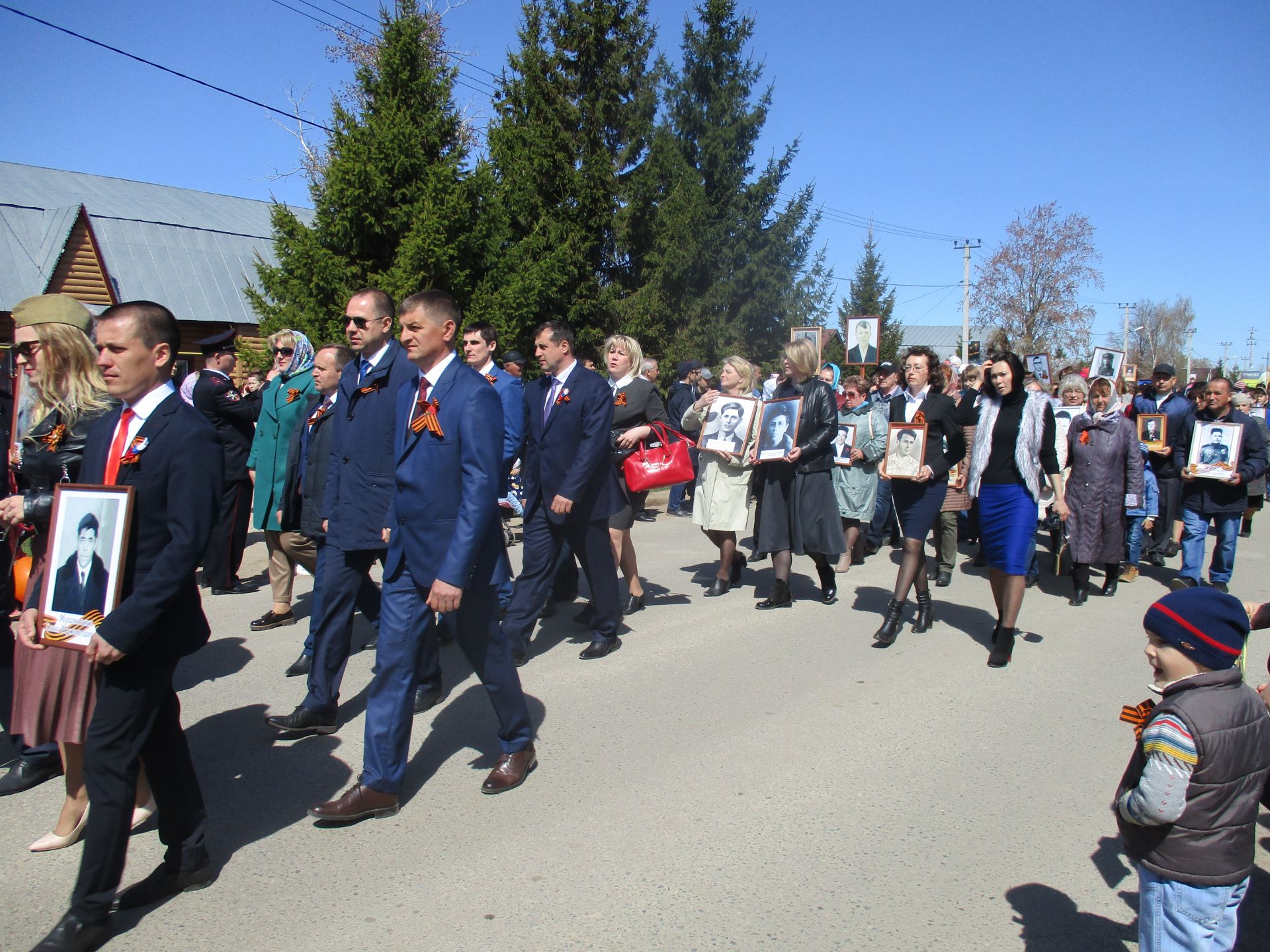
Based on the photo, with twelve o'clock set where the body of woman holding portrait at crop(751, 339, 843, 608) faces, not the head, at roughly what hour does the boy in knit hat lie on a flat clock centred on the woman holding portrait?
The boy in knit hat is roughly at 10 o'clock from the woman holding portrait.

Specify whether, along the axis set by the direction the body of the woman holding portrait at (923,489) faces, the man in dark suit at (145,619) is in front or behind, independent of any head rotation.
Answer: in front

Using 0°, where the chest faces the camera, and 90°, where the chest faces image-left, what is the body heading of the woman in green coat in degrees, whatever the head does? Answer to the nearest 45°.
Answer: approximately 45°

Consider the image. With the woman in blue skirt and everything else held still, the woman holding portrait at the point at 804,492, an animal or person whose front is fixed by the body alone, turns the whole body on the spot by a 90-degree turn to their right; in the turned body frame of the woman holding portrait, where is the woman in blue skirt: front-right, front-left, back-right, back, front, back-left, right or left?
back

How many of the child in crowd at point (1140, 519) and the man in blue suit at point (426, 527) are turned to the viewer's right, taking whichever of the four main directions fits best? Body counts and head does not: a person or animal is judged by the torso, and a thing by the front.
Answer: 0

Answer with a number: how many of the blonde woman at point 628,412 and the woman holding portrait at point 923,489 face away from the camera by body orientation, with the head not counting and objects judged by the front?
0

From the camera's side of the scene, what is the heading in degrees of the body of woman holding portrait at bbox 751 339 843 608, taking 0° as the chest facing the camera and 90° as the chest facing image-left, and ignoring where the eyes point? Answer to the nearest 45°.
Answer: approximately 45°

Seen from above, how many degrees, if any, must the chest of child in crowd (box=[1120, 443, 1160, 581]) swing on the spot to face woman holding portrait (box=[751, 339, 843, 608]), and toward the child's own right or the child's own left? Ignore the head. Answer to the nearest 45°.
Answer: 0° — they already face them

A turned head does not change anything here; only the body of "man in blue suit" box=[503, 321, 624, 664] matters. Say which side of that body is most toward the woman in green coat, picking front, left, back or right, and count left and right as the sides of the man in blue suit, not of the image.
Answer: right

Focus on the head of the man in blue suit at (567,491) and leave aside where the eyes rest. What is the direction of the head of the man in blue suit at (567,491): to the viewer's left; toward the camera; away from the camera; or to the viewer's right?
to the viewer's left

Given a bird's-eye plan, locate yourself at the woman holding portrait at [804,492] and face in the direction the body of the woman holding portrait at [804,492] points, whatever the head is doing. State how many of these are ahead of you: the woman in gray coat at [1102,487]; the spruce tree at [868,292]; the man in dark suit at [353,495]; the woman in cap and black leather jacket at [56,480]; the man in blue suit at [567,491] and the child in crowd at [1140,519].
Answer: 3

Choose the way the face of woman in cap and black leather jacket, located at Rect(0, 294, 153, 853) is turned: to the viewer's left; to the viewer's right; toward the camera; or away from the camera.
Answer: to the viewer's left

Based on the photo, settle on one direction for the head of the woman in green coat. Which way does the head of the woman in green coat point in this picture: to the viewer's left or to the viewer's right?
to the viewer's left
